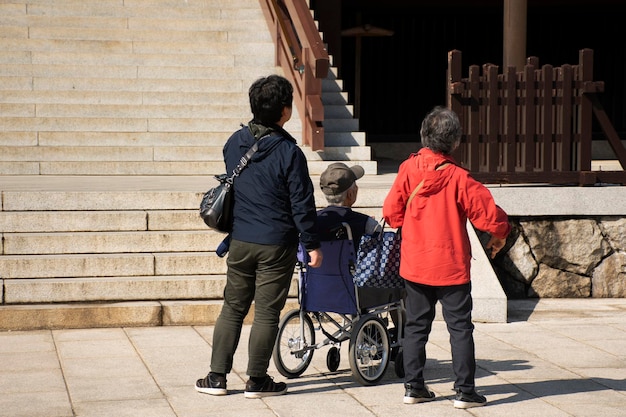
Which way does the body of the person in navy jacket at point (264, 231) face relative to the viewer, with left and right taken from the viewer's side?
facing away from the viewer and to the right of the viewer

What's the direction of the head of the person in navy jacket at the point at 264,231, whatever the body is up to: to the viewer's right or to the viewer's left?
to the viewer's right

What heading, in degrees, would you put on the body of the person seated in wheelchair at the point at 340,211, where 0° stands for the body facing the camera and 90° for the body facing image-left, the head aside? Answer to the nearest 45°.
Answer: approximately 225°

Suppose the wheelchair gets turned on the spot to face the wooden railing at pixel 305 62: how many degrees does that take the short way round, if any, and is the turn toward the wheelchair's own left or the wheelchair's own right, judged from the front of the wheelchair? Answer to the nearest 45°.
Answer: approximately 45° to the wheelchair's own left

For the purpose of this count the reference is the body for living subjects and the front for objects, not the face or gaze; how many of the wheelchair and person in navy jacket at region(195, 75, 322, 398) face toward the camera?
0

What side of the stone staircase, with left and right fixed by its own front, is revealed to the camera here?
front

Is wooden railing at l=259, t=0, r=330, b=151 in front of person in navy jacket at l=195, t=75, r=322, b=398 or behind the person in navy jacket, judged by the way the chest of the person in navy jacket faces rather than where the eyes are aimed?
in front

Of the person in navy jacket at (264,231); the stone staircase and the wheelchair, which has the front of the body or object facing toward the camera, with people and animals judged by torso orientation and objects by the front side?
the stone staircase

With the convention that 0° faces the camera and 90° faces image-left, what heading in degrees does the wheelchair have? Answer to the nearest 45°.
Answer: approximately 225°

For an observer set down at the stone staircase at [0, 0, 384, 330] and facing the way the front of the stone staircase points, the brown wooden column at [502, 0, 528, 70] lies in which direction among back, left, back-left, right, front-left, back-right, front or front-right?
left

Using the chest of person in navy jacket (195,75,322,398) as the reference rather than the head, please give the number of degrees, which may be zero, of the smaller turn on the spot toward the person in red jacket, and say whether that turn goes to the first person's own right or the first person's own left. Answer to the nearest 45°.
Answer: approximately 45° to the first person's own right

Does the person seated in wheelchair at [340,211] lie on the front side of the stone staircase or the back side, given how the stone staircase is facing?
on the front side

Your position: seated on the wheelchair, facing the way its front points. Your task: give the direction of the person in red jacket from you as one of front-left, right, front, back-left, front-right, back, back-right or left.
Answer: right

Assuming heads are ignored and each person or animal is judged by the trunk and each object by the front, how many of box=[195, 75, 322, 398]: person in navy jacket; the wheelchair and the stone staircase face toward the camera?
1

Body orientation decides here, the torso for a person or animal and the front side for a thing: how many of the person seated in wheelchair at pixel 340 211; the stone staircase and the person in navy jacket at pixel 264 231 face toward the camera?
1

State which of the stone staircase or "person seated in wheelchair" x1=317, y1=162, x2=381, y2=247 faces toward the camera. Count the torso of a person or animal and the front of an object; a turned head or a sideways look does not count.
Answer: the stone staircase
